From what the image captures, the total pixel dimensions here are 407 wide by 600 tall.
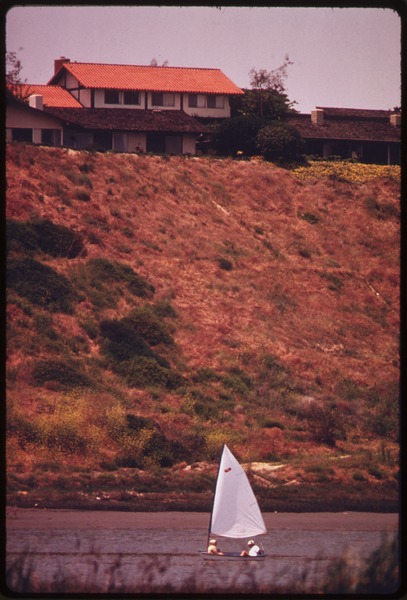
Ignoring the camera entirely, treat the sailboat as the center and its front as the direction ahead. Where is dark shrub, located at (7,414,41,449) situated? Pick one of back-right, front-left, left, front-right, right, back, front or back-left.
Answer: front-right

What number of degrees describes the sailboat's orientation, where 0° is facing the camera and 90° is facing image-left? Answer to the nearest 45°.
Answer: approximately 90°
